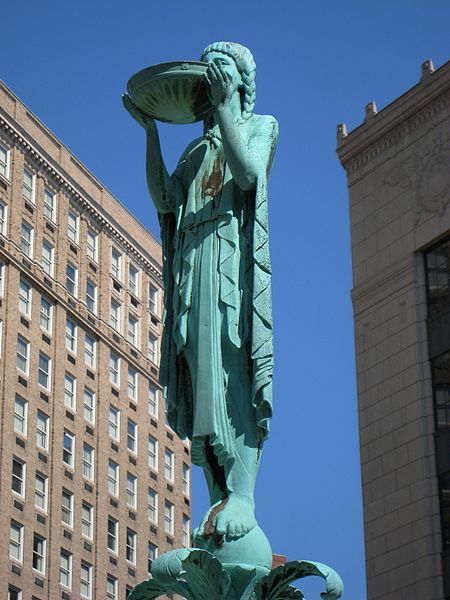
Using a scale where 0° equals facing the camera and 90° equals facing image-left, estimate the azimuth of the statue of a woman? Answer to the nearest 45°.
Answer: approximately 45°
